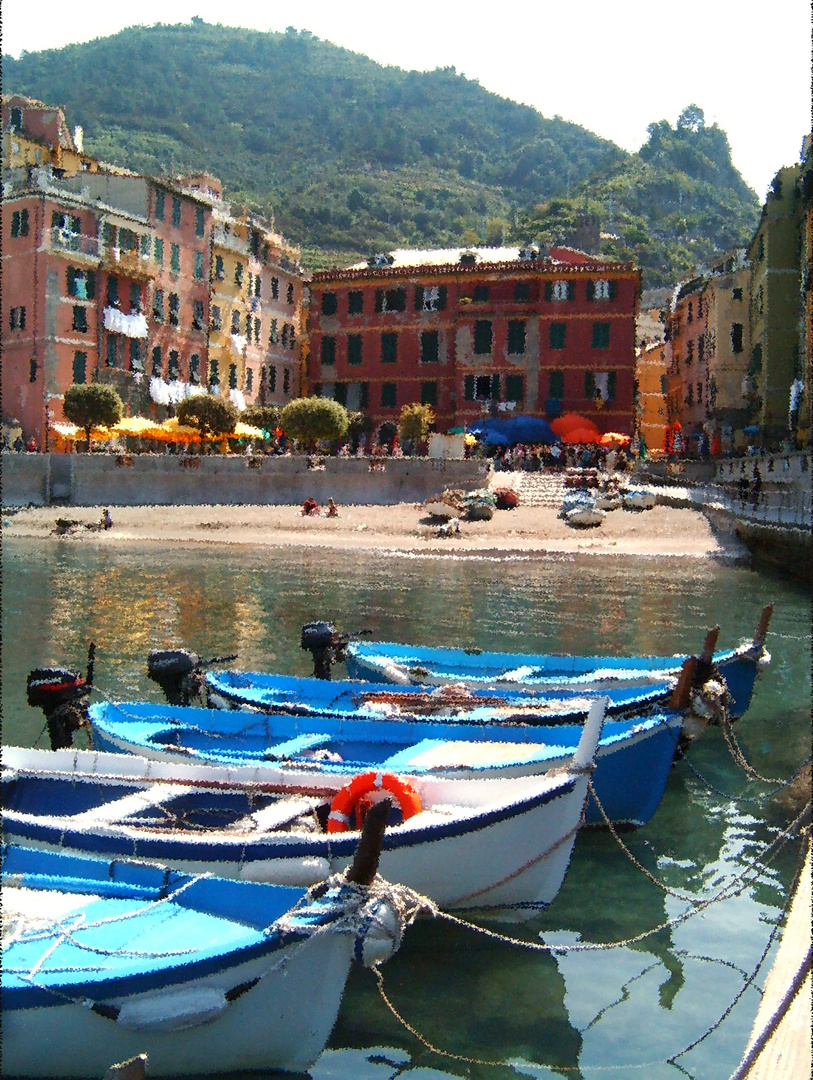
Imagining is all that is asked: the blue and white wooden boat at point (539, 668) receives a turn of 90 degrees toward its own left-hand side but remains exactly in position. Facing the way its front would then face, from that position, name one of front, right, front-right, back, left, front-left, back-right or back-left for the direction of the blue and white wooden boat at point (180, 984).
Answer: back

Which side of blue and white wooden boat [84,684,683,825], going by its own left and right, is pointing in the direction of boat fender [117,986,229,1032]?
right

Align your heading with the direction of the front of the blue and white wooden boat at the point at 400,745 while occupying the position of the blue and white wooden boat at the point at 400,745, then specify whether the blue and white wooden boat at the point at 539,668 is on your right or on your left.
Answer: on your left

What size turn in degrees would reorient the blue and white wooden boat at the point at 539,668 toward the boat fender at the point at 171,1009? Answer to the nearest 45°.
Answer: approximately 90° to its right

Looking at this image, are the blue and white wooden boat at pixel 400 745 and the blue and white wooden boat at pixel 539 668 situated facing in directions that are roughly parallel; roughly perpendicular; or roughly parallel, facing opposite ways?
roughly parallel

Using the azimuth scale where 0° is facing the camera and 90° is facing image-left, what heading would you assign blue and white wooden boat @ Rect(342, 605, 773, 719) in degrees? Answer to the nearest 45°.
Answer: approximately 270°

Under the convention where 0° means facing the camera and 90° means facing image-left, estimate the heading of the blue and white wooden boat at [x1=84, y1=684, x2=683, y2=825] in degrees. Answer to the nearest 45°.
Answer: approximately 270°

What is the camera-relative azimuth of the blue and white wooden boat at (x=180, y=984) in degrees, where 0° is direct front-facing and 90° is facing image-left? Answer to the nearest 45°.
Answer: approximately 270°
